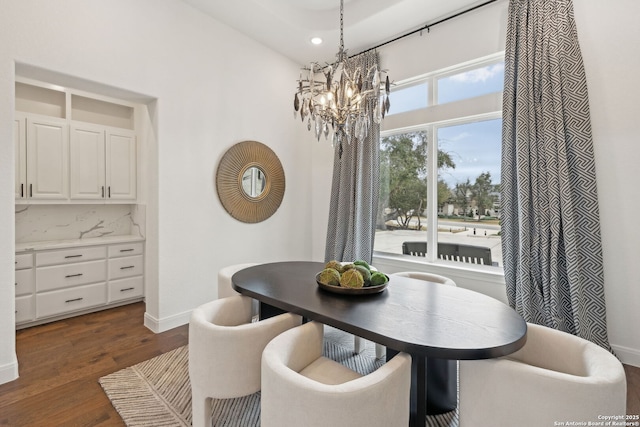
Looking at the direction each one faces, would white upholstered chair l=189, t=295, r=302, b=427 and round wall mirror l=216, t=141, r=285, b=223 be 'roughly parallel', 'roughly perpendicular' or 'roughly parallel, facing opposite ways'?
roughly perpendicular

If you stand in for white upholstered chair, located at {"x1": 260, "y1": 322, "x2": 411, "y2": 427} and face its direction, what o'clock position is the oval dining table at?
The oval dining table is roughly at 12 o'clock from the white upholstered chair.

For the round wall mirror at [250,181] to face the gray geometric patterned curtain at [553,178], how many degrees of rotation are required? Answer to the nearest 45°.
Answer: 0° — it already faces it

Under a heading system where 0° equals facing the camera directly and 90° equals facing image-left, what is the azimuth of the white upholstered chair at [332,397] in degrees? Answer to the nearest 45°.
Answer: approximately 225°

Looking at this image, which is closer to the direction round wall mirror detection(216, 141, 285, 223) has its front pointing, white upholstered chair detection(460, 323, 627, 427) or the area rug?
the white upholstered chair

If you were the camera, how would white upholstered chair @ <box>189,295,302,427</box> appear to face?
facing away from the viewer and to the right of the viewer

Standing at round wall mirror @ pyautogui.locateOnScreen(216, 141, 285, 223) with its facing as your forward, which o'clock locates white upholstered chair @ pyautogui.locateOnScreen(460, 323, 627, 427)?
The white upholstered chair is roughly at 1 o'clock from the round wall mirror.

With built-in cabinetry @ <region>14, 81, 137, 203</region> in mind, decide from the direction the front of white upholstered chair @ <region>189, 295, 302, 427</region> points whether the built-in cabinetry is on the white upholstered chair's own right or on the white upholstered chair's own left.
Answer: on the white upholstered chair's own left
